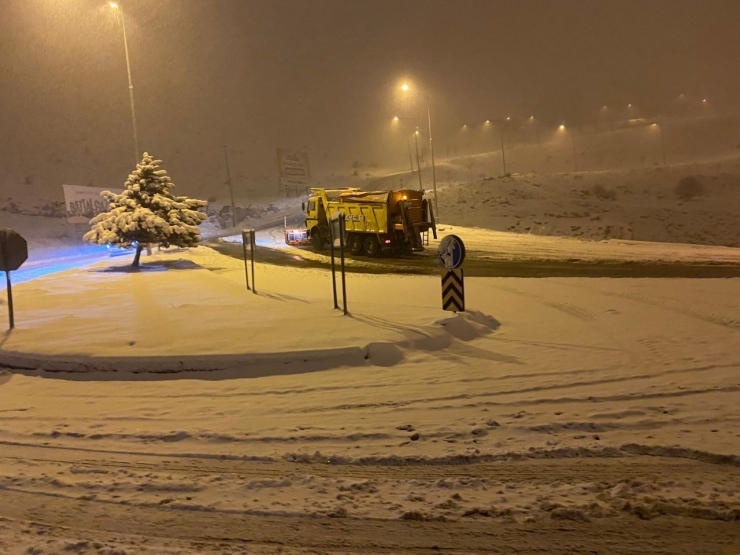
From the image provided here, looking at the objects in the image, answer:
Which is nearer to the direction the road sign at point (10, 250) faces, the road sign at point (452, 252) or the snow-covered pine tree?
the snow-covered pine tree

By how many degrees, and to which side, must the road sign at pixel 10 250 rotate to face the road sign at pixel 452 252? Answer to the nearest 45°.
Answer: approximately 135° to its right

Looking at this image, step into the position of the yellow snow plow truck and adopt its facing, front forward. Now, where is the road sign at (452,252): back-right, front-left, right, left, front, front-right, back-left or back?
back-left

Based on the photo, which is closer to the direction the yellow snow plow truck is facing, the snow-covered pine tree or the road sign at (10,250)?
the snow-covered pine tree

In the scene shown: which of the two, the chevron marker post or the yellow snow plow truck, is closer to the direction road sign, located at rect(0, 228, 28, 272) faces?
the yellow snow plow truck

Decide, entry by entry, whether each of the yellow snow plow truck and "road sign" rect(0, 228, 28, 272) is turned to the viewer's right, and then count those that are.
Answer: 0

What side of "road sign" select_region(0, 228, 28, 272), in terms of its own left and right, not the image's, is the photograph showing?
back

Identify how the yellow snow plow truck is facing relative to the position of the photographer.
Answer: facing away from the viewer and to the left of the viewer

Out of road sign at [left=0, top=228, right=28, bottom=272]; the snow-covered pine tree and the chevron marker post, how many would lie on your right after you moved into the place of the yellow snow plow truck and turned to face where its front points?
0

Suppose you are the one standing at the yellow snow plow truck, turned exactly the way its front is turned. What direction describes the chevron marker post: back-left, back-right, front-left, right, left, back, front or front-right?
back-left

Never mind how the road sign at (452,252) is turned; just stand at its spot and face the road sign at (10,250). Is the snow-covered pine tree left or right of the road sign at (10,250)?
right

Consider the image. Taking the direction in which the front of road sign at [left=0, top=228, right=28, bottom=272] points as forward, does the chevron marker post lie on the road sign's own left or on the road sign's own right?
on the road sign's own right

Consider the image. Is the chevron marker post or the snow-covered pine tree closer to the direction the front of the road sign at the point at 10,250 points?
the snow-covered pine tree

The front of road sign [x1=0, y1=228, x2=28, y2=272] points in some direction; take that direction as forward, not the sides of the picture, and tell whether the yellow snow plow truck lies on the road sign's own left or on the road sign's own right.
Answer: on the road sign's own right

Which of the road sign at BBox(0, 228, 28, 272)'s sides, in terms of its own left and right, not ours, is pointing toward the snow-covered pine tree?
front

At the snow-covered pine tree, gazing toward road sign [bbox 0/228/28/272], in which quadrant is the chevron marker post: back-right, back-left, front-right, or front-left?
front-left
